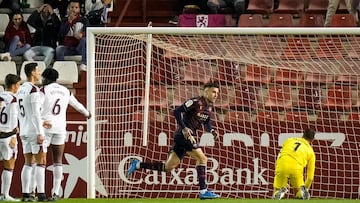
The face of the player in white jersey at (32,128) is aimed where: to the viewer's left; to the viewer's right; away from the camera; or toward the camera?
to the viewer's right

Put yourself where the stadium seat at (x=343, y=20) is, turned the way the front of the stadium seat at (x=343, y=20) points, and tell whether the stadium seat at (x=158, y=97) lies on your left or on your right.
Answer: on your right

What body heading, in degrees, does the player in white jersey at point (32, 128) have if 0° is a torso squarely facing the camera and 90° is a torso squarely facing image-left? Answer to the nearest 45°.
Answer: approximately 225°

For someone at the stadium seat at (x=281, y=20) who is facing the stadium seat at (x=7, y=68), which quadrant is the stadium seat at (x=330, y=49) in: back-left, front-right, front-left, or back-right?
back-left

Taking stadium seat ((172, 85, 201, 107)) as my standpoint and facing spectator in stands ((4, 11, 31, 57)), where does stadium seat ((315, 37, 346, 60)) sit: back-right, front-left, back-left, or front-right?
back-right
